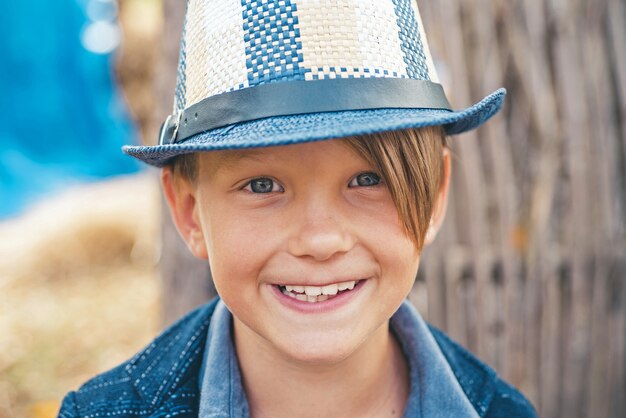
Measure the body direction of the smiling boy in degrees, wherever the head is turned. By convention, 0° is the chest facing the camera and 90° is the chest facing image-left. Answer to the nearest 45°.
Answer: approximately 0°
